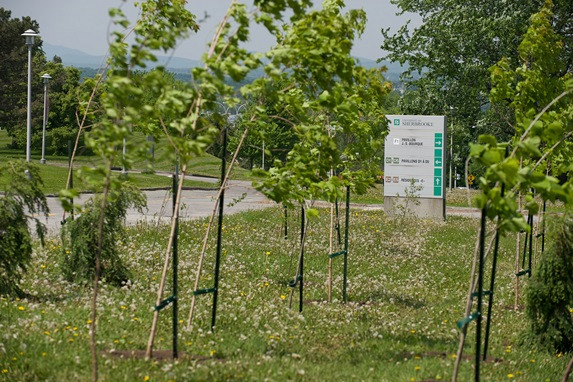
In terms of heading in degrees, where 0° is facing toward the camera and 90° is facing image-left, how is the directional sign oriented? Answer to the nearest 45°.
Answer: approximately 0°

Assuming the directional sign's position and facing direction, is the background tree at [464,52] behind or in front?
behind
